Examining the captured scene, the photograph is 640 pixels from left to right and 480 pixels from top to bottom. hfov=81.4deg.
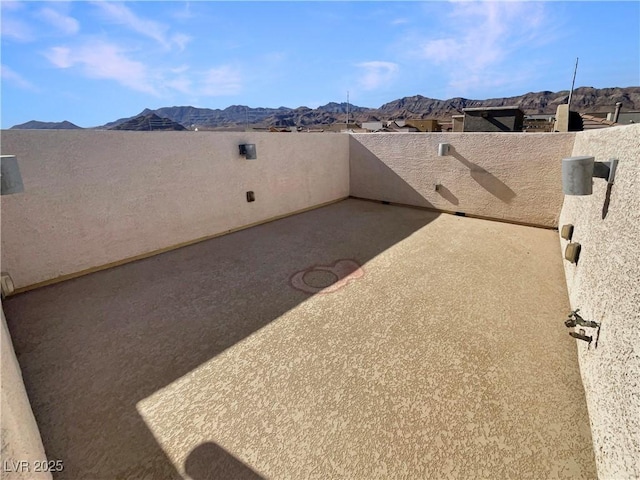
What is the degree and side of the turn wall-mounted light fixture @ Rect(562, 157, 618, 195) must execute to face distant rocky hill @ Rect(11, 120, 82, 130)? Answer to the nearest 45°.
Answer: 0° — it already faces it

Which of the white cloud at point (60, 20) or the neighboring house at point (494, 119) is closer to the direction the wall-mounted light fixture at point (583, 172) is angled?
the white cloud

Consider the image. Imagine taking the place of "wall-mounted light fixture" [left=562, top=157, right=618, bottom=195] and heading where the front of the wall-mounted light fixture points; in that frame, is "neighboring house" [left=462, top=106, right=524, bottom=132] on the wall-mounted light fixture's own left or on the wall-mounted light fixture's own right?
on the wall-mounted light fixture's own right

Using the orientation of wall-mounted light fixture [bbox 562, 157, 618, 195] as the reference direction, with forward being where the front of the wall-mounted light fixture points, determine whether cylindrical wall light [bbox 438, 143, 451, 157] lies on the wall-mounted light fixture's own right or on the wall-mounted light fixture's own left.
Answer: on the wall-mounted light fixture's own right

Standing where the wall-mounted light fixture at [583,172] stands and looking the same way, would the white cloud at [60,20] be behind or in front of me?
in front

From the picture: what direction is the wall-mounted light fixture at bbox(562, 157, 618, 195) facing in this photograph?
to the viewer's left

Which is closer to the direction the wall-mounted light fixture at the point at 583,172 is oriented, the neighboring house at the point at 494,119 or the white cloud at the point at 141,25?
the white cloud

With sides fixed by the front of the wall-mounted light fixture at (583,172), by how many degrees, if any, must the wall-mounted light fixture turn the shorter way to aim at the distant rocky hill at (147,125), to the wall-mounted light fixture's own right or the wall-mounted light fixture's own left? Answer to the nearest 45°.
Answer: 0° — it already faces it

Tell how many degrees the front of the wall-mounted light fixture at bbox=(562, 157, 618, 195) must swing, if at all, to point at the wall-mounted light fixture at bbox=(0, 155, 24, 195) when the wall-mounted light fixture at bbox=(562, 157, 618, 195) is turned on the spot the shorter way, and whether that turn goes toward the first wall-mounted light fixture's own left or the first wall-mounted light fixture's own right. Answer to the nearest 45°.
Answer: approximately 45° to the first wall-mounted light fixture's own left

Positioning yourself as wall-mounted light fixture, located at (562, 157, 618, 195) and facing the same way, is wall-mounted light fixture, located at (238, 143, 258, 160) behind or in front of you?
in front

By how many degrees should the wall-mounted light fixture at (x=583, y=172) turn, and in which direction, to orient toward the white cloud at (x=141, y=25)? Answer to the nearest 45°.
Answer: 0° — it already faces it

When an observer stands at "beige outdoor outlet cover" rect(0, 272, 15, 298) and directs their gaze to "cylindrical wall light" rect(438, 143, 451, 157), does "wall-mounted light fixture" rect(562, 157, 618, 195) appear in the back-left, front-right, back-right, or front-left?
front-right
